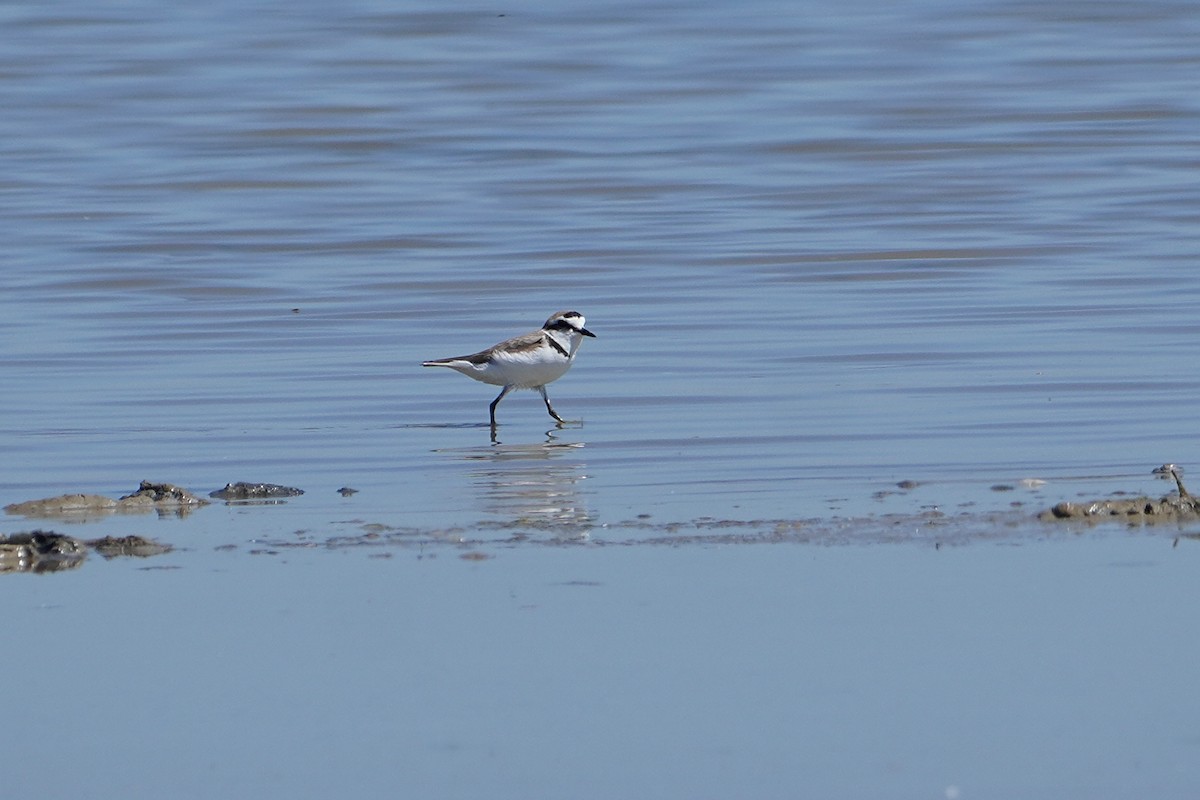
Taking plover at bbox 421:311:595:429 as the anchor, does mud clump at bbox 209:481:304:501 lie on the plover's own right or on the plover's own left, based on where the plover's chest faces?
on the plover's own right

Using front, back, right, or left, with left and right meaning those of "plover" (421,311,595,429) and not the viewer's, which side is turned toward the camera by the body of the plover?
right

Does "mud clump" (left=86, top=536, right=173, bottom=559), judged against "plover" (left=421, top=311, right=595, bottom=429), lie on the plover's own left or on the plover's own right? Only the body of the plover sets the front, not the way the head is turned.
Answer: on the plover's own right
